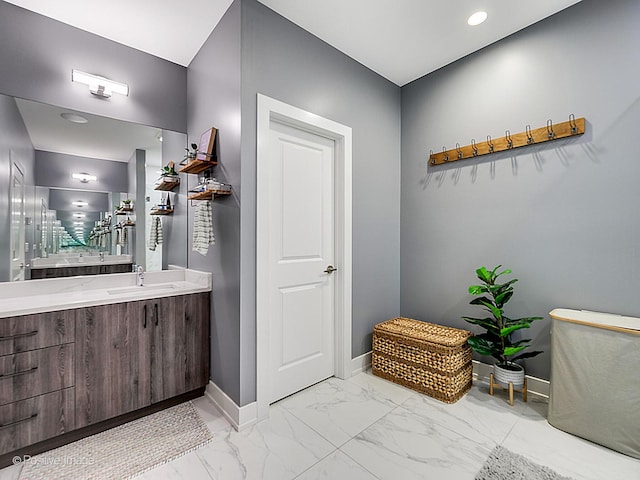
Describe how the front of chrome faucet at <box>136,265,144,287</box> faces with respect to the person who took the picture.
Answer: facing the viewer

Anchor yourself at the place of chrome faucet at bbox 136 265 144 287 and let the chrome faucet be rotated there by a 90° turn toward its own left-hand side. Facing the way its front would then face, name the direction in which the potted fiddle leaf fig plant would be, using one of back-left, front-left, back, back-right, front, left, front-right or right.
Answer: front-right

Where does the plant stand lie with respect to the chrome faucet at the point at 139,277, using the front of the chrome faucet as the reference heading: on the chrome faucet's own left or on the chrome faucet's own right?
on the chrome faucet's own left

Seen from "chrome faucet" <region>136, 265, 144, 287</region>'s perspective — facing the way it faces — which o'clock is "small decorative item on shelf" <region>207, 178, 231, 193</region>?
The small decorative item on shelf is roughly at 11 o'clock from the chrome faucet.

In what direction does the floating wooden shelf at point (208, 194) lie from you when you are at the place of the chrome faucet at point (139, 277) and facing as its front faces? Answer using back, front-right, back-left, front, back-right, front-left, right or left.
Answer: front-left

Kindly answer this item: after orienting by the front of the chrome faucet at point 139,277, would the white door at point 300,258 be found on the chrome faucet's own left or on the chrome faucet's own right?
on the chrome faucet's own left
